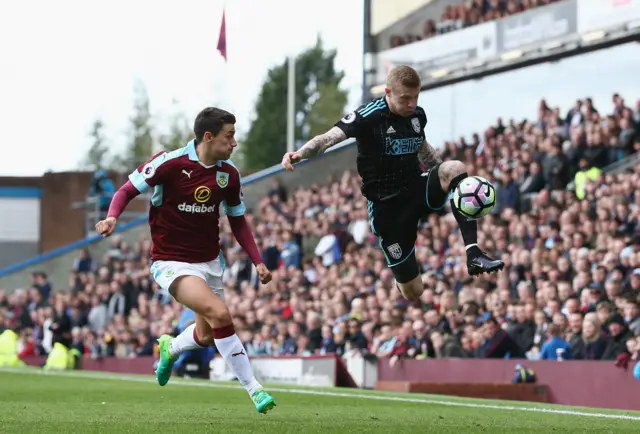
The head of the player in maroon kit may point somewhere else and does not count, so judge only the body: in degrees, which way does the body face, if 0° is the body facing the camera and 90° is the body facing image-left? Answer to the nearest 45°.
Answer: approximately 315°

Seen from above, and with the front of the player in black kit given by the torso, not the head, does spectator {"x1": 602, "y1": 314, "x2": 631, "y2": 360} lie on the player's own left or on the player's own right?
on the player's own left

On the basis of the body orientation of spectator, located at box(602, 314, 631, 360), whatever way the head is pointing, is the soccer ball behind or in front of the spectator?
in front

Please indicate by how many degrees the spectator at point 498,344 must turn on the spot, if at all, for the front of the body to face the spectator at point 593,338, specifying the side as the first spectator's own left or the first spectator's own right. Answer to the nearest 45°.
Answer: approximately 90° to the first spectator's own left

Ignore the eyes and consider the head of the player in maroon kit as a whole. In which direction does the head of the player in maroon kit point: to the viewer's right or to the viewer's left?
to the viewer's right

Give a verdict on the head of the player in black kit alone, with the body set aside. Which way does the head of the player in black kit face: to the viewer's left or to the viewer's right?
to the viewer's right

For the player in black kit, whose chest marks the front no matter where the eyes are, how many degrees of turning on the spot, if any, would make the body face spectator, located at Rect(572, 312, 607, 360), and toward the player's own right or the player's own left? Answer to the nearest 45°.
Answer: approximately 90° to the player's own left

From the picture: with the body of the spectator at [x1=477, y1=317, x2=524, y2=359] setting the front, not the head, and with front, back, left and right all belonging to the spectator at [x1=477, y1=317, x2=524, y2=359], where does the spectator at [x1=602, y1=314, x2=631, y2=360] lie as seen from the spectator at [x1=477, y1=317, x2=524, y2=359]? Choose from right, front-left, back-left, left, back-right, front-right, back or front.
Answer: left

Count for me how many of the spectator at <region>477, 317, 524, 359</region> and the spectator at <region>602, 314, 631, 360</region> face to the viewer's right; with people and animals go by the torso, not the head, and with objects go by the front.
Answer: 0

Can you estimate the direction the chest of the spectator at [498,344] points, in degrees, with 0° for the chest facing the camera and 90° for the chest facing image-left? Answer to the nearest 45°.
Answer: approximately 45°
